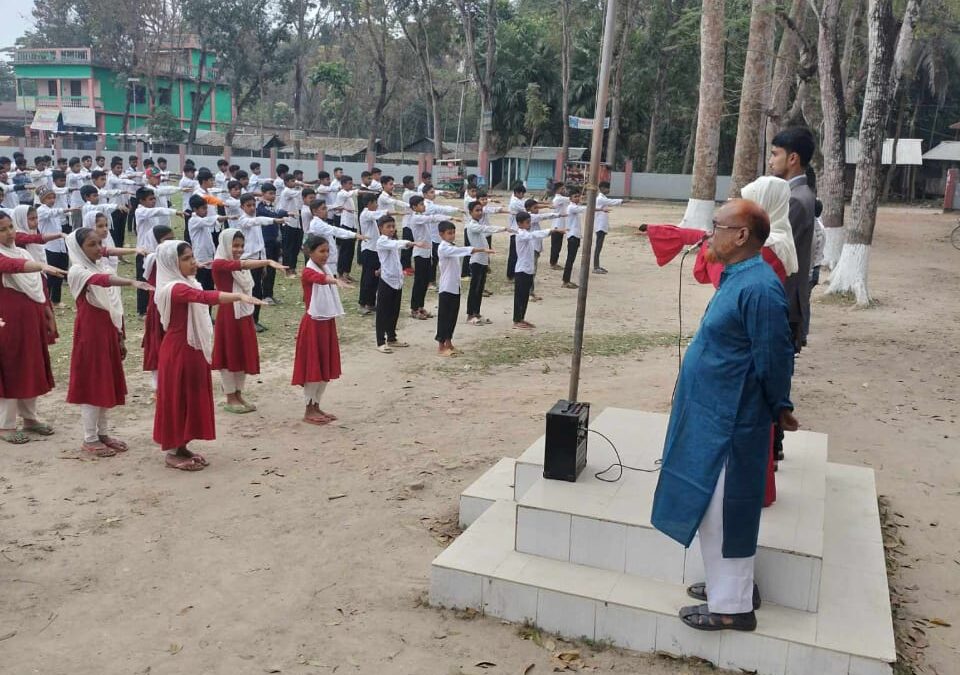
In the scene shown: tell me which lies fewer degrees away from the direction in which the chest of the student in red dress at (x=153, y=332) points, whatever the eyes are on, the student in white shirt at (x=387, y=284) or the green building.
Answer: the student in white shirt

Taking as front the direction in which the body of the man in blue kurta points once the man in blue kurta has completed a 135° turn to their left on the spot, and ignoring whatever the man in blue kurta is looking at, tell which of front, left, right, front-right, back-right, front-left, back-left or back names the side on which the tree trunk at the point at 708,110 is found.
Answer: back-left

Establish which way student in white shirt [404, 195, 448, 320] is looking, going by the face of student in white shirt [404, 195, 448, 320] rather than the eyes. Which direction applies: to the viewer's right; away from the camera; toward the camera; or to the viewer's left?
to the viewer's right

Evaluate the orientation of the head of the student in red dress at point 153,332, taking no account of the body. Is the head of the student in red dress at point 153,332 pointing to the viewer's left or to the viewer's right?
to the viewer's right

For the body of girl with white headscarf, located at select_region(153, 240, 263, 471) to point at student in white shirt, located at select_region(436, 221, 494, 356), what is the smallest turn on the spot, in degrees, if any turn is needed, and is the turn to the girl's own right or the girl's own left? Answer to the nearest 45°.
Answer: approximately 45° to the girl's own left

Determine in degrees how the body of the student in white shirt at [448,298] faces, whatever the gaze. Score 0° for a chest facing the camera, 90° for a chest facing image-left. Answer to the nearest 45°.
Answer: approximately 270°

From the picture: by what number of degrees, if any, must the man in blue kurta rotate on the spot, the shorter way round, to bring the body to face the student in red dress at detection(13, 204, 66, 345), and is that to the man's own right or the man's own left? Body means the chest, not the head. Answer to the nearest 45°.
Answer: approximately 45° to the man's own right

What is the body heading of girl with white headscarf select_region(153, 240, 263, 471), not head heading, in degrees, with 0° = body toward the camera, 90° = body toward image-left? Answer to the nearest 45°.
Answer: approximately 270°

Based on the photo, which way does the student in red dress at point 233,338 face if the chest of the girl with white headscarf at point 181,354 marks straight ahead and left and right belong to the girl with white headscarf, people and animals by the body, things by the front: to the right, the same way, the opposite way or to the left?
the same way

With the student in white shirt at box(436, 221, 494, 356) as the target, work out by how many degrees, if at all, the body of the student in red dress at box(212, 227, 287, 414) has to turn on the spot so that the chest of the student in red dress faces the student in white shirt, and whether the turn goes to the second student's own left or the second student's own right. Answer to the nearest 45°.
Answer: approximately 45° to the second student's own left

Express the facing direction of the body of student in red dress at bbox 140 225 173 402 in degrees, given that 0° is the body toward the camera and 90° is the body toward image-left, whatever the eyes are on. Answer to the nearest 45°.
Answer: approximately 270°

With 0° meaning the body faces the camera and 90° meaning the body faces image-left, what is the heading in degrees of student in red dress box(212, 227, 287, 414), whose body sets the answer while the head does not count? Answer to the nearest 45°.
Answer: approximately 270°

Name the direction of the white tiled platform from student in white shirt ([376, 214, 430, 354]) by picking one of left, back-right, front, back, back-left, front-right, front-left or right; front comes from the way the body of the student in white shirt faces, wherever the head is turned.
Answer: front-right

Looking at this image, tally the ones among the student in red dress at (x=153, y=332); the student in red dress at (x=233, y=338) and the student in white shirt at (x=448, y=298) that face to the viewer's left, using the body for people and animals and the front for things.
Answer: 0

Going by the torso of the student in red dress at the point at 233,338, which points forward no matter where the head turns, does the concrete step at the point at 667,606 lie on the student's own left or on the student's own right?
on the student's own right

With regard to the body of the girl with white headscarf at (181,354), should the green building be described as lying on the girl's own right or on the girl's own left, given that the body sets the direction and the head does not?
on the girl's own left

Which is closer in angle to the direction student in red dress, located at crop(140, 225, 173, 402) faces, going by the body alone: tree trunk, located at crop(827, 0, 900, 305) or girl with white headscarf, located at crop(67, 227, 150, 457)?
the tree trunk
